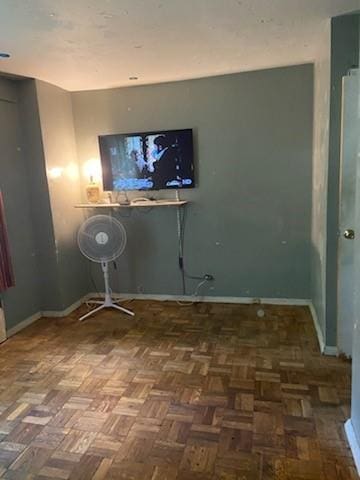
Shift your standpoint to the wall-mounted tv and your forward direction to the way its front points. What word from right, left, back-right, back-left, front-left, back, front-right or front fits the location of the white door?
front-left

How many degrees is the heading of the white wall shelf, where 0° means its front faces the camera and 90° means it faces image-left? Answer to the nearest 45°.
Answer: approximately 0°

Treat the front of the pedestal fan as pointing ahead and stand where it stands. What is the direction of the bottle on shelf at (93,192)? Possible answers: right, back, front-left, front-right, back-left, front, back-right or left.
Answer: back

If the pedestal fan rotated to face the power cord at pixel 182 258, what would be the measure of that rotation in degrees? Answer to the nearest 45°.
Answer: approximately 90° to its left

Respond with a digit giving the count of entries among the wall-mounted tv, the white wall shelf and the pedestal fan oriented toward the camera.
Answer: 3

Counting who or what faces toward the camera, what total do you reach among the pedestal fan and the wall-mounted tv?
2

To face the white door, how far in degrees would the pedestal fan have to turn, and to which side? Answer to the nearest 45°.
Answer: approximately 45° to its left

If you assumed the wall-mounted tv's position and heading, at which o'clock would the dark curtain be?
The dark curtain is roughly at 2 o'clock from the wall-mounted tv.

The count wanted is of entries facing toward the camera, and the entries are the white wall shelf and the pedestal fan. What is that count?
2
